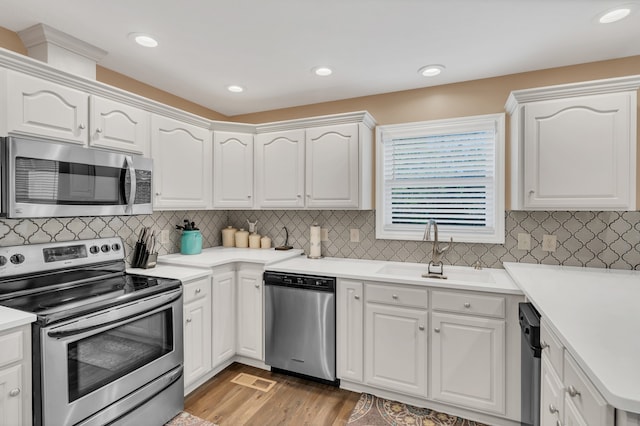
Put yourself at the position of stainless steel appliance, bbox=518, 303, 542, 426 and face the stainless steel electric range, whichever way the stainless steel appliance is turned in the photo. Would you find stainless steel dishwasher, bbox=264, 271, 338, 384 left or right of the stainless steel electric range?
right

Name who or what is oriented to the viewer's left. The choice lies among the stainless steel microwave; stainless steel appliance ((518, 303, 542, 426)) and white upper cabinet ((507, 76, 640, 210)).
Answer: the stainless steel appliance

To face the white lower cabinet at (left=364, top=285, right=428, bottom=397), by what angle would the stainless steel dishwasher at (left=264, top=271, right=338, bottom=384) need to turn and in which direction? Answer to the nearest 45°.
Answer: approximately 90° to its left

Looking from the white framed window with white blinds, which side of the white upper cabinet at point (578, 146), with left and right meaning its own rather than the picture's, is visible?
right

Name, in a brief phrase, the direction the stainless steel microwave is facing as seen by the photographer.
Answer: facing the viewer and to the right of the viewer

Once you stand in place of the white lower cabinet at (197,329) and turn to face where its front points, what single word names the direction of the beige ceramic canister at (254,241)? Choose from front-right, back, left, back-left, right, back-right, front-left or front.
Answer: left

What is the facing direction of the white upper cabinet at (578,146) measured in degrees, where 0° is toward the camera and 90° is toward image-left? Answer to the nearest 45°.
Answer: approximately 0°

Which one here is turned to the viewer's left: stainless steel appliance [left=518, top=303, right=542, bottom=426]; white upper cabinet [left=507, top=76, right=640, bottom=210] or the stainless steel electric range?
the stainless steel appliance

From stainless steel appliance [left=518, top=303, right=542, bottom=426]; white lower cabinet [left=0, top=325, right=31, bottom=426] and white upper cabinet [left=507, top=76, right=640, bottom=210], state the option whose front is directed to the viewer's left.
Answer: the stainless steel appliance

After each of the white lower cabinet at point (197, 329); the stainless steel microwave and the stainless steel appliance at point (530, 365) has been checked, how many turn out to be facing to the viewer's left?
1
